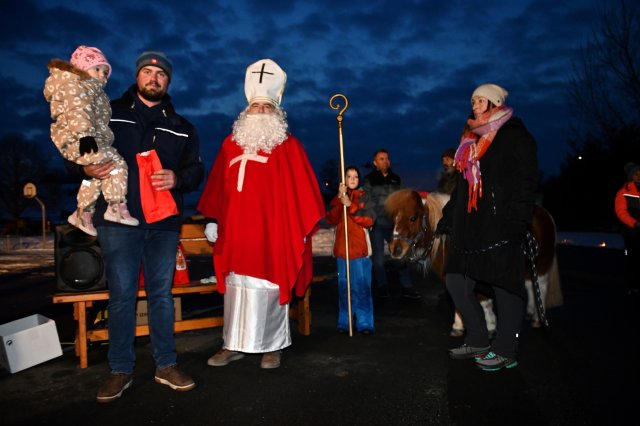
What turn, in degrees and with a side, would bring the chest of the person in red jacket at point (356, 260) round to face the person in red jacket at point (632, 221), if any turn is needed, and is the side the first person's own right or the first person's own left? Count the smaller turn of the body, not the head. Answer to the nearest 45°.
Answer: approximately 135° to the first person's own left

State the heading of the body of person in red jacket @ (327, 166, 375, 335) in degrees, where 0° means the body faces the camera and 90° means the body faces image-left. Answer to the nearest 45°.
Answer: approximately 0°

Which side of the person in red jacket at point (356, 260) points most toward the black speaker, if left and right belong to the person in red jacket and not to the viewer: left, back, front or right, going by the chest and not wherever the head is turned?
right

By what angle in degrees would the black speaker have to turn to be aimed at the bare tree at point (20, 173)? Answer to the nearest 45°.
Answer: approximately 180°

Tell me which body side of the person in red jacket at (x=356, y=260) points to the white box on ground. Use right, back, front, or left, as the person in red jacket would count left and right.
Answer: right

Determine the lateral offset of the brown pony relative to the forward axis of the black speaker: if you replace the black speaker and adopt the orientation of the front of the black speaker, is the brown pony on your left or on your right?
on your left

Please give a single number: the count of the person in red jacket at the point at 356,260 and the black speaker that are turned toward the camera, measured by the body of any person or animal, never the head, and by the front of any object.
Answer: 2

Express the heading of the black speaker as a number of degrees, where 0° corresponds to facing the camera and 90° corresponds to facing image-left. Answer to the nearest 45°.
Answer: approximately 0°

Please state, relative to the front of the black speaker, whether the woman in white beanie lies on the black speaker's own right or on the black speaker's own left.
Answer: on the black speaker's own left

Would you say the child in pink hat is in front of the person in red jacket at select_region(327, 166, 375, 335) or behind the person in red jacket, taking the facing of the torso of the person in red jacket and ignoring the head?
in front
